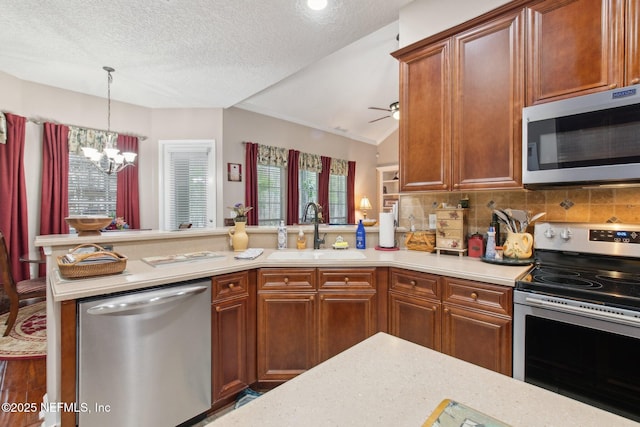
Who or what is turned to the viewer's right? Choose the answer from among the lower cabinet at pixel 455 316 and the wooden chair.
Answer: the wooden chair

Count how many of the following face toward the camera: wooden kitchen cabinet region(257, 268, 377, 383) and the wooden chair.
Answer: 1

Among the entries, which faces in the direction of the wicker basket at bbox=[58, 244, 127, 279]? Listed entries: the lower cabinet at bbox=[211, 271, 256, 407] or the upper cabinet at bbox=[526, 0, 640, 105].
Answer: the upper cabinet

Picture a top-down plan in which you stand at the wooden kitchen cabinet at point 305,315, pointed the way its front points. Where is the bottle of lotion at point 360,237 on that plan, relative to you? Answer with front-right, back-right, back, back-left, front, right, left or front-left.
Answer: back-left

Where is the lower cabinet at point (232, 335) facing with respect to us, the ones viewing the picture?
facing the viewer and to the right of the viewer

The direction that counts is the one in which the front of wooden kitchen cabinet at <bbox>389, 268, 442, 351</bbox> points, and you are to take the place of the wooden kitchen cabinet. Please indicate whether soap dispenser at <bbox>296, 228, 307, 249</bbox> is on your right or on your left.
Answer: on your right

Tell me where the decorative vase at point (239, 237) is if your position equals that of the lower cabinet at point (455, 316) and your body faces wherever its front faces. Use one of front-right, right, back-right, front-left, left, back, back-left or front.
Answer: front-right

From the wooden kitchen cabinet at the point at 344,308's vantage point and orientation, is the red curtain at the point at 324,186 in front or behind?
behind

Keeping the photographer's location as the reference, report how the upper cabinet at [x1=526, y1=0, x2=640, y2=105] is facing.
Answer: facing the viewer and to the left of the viewer

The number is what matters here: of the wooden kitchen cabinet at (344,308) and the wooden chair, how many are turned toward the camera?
1

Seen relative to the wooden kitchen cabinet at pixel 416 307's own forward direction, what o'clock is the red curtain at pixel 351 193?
The red curtain is roughly at 4 o'clock from the wooden kitchen cabinet.

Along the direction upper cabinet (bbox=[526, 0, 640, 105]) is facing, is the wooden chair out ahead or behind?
ahead

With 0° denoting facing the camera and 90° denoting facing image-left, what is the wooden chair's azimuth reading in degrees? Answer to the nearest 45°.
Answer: approximately 270°

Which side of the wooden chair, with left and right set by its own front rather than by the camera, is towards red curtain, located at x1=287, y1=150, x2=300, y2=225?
front
